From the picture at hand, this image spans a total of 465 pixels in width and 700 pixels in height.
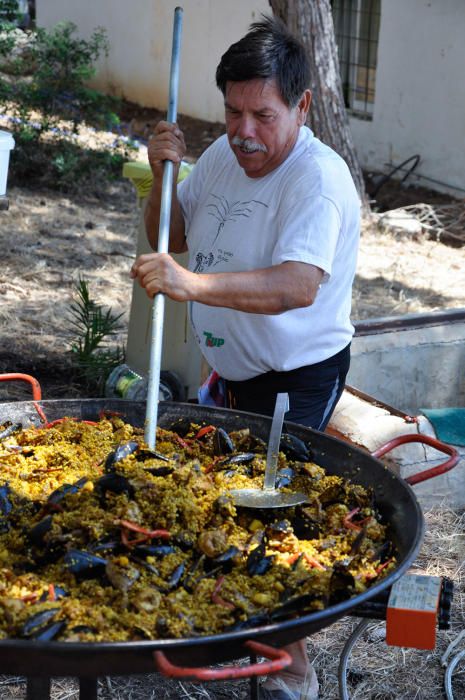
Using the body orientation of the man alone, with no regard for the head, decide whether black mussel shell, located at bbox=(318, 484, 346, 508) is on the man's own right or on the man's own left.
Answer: on the man's own left

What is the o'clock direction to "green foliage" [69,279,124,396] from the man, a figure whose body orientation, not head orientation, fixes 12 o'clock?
The green foliage is roughly at 4 o'clock from the man.

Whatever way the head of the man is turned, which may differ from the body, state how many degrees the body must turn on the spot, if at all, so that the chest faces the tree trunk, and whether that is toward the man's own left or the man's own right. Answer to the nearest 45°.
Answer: approximately 135° to the man's own right

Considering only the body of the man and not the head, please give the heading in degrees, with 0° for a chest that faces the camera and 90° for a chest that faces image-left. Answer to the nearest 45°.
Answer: approximately 45°

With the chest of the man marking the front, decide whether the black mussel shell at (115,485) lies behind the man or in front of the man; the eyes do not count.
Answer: in front

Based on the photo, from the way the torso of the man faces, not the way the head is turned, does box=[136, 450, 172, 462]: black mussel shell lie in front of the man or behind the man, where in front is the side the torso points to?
in front

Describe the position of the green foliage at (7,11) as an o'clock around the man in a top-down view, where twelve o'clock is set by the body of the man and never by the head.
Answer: The green foliage is roughly at 4 o'clock from the man.

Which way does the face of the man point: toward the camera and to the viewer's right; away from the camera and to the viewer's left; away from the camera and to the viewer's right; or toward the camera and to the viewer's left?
toward the camera and to the viewer's left

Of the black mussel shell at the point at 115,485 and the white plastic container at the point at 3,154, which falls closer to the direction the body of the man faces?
the black mussel shell

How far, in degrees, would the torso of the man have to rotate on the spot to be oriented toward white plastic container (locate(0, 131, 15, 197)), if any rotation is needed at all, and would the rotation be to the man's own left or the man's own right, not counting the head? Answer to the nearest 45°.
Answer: approximately 90° to the man's own right

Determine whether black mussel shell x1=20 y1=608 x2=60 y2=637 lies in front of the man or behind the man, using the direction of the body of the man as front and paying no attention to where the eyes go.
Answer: in front
